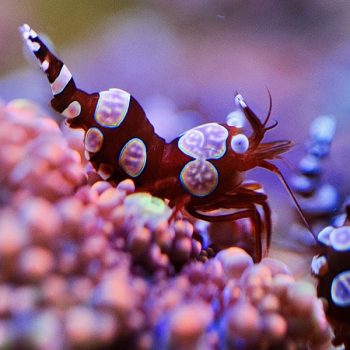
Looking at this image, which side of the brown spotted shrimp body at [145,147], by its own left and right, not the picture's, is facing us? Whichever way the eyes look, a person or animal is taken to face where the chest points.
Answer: right
